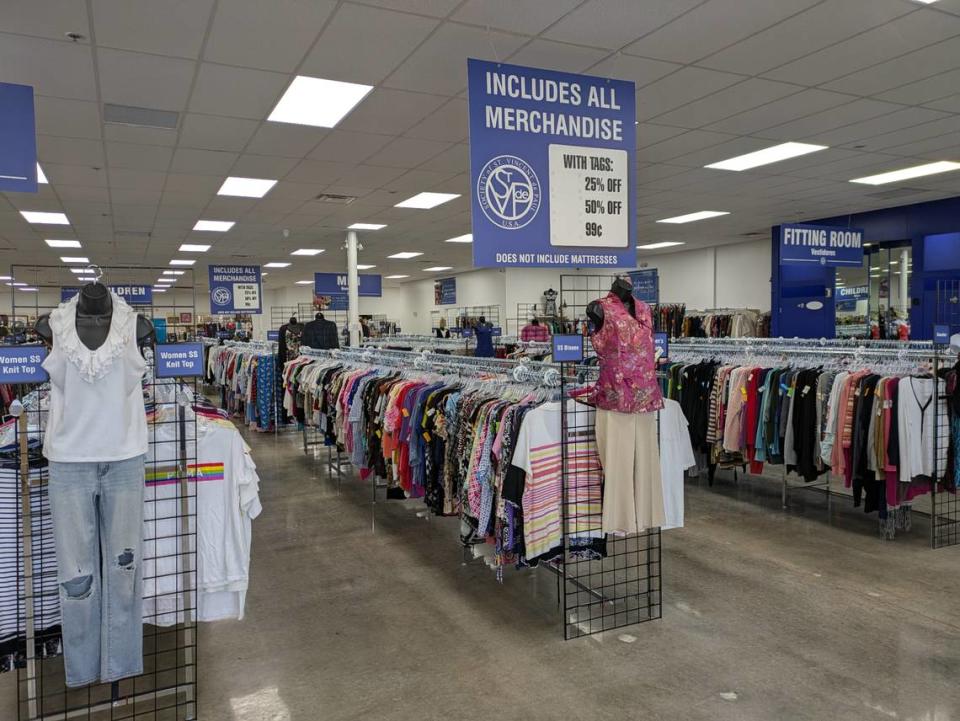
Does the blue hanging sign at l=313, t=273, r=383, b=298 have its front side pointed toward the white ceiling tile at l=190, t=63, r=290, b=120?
yes

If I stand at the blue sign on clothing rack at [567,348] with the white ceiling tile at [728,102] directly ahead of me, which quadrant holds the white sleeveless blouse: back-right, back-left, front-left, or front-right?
back-left

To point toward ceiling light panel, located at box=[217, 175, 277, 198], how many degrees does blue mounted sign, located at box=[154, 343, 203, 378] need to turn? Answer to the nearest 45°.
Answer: approximately 180°

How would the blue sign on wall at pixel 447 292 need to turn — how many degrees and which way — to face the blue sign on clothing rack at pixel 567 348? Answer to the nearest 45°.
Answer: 0° — it already faces it

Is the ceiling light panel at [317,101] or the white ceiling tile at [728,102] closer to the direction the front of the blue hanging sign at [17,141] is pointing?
the white ceiling tile

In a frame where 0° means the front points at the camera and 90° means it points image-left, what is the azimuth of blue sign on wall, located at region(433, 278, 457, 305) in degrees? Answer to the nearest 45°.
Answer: approximately 0°

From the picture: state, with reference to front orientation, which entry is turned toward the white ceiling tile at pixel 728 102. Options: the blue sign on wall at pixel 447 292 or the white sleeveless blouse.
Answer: the blue sign on wall

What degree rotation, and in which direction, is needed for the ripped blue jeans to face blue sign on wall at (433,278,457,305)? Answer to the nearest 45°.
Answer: approximately 135° to its left

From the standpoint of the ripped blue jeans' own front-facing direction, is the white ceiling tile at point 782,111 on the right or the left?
on its left

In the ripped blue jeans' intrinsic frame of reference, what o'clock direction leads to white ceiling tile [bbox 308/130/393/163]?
The white ceiling tile is roughly at 7 o'clock from the ripped blue jeans.

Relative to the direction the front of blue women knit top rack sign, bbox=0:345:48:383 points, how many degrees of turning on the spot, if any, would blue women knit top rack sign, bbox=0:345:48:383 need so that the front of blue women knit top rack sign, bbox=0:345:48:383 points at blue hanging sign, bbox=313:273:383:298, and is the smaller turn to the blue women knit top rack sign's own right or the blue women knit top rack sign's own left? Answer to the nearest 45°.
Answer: approximately 135° to the blue women knit top rack sign's own left

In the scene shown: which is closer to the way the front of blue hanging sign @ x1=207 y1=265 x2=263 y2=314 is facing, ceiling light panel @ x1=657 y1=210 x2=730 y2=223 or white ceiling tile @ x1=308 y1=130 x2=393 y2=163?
the white ceiling tile
